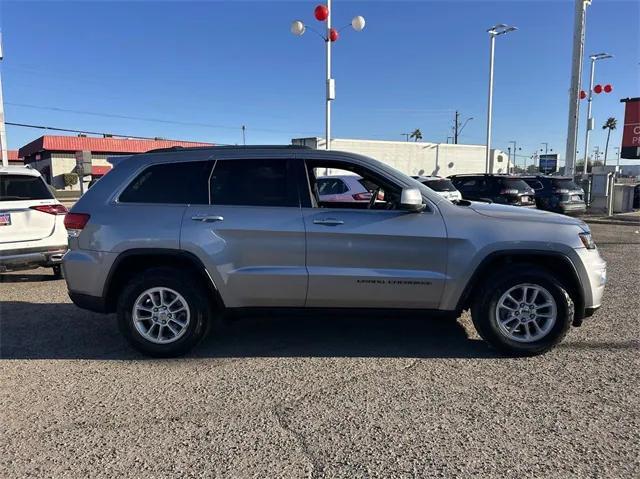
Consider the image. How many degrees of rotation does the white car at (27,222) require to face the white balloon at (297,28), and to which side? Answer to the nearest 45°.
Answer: approximately 45° to its right

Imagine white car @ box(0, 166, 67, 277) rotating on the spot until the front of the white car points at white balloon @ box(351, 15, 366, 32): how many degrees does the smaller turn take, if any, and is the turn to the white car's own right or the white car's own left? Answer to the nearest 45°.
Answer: approximately 45° to the white car's own right

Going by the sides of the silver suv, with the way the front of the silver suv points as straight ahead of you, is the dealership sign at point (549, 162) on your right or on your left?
on your left

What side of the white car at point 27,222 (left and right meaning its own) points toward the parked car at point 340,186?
right

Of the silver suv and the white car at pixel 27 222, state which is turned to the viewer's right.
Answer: the silver suv

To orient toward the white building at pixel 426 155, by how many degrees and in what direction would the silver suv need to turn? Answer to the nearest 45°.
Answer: approximately 90° to its left

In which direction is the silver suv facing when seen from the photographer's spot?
facing to the right of the viewer

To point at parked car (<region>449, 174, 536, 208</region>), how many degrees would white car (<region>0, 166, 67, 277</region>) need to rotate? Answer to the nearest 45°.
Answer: approximately 90° to its right

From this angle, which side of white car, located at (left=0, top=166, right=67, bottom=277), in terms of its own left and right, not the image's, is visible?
back

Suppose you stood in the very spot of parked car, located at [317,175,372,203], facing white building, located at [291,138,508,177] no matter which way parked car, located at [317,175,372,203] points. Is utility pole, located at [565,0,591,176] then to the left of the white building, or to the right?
right

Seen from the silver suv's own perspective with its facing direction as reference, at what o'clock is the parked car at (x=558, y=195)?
The parked car is roughly at 10 o'clock from the silver suv.
